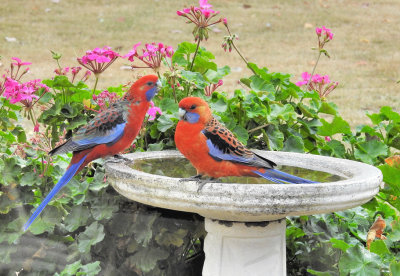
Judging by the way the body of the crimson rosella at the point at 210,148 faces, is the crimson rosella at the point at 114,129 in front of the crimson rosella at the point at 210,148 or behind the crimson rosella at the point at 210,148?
in front

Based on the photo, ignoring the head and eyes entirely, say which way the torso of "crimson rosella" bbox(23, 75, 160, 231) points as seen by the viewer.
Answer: to the viewer's right

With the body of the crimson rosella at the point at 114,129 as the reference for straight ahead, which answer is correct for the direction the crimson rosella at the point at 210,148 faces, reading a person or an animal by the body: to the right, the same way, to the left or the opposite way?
the opposite way

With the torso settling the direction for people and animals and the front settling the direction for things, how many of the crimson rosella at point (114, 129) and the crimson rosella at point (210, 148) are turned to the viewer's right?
1

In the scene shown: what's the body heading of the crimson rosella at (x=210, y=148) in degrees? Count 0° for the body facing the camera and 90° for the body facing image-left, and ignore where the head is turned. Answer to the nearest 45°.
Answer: approximately 90°

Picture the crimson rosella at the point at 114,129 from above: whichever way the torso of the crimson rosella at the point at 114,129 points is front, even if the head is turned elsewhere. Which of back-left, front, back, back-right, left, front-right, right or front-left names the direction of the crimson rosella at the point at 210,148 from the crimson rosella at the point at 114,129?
front-right
